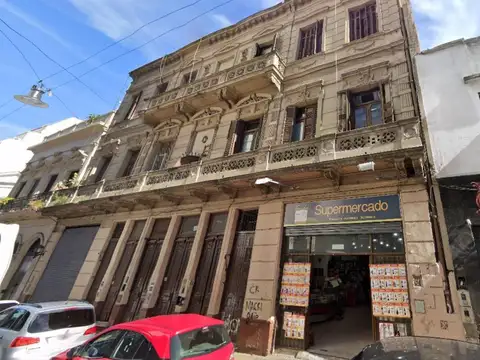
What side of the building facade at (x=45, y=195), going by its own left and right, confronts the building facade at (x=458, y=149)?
left

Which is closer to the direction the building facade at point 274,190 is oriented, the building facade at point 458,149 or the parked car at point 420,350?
the parked car

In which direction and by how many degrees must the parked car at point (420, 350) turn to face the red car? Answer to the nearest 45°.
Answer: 0° — it already faces it

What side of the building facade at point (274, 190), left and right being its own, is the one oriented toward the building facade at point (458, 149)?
left

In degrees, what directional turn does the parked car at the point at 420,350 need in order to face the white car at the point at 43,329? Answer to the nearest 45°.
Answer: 0° — it already faces it

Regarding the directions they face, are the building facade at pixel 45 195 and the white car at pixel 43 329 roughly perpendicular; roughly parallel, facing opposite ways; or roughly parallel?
roughly perpendicular

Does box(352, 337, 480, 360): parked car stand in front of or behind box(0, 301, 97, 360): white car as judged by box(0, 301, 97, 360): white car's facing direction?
behind

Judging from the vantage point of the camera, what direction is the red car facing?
facing away from the viewer and to the left of the viewer

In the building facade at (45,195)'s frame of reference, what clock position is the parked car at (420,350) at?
The parked car is roughly at 10 o'clock from the building facade.

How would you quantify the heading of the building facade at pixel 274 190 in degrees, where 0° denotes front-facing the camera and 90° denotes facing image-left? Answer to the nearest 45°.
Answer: approximately 45°

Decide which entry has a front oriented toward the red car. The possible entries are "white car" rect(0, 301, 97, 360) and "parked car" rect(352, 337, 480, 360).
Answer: the parked car

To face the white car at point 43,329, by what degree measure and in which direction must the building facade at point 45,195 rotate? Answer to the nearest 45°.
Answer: approximately 45° to its left
